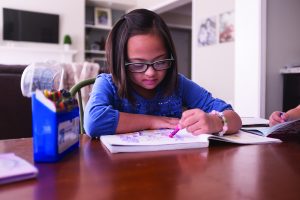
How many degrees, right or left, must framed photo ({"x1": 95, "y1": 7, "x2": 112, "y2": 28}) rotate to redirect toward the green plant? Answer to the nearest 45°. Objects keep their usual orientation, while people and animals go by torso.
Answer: approximately 45° to its right

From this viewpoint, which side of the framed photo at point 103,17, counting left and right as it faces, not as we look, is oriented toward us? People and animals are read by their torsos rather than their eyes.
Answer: front

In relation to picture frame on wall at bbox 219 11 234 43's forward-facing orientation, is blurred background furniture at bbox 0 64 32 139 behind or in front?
in front

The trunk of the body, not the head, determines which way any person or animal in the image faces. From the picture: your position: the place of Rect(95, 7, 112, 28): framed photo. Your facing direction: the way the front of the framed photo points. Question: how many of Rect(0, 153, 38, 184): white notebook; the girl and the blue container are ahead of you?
3

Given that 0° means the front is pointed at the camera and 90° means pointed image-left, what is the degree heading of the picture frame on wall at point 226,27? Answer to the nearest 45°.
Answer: approximately 45°

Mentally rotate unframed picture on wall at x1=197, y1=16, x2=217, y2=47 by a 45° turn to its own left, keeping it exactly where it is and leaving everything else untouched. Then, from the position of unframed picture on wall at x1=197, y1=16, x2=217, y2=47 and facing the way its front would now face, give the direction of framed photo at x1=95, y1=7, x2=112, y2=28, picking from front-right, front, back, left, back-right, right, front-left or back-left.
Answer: back-right

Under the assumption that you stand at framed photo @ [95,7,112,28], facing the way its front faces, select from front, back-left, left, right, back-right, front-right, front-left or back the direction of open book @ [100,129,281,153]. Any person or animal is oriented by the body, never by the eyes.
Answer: front

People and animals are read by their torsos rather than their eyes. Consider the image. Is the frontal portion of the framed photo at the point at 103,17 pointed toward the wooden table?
yes

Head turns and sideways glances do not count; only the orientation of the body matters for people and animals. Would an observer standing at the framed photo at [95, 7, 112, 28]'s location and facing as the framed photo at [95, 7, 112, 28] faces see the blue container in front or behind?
in front

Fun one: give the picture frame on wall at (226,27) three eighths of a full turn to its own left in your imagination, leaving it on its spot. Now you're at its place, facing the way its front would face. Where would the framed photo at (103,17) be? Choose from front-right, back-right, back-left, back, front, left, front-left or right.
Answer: back-left

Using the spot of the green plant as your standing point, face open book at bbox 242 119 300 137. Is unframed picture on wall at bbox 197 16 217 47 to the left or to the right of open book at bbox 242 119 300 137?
left

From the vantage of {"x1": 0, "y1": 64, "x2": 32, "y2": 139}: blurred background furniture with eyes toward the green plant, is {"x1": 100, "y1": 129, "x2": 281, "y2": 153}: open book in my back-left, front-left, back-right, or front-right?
back-right

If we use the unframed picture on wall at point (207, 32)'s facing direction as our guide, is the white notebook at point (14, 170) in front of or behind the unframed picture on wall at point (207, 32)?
in front

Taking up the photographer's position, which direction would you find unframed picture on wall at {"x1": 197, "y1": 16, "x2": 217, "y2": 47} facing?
facing the viewer and to the left of the viewer

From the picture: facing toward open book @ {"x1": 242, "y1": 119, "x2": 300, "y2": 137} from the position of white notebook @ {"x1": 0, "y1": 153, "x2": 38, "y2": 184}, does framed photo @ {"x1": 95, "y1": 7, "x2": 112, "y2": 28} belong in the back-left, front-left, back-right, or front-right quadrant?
front-left
